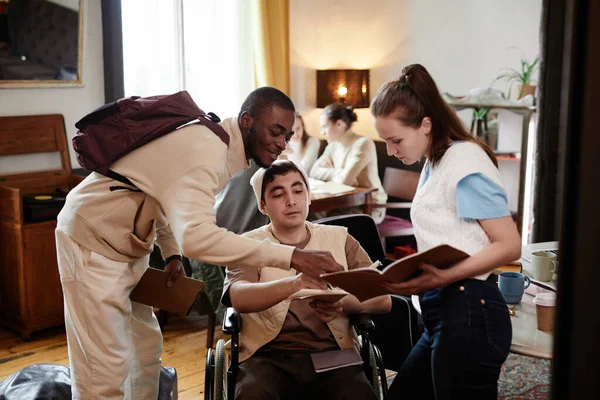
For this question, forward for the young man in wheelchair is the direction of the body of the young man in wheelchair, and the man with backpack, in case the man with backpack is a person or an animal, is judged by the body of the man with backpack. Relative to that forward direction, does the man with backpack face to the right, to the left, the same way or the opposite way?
to the left

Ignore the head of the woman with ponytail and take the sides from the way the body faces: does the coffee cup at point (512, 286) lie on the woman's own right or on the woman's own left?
on the woman's own right

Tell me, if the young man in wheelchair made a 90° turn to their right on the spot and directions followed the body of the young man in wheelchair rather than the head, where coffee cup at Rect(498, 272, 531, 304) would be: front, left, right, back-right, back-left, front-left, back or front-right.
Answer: back

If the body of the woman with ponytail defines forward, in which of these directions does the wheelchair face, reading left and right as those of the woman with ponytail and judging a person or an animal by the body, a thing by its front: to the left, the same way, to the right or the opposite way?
to the left

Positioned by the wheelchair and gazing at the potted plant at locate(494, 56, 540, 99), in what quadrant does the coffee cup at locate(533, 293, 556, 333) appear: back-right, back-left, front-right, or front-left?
front-right

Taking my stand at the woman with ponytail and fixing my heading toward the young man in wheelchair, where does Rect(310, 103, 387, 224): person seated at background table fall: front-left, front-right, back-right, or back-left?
front-right

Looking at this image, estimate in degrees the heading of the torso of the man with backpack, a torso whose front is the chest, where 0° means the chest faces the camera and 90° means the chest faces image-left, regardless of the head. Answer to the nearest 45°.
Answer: approximately 270°

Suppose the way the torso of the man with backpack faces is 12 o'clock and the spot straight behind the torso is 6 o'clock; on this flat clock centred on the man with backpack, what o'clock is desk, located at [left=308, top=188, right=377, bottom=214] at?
The desk is roughly at 10 o'clock from the man with backpack.

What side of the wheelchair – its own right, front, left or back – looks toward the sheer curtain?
back

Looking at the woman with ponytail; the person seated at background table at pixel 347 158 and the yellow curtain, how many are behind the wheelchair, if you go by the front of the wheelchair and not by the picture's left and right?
2

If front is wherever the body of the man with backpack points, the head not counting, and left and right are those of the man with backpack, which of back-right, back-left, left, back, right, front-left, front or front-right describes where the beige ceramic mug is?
front

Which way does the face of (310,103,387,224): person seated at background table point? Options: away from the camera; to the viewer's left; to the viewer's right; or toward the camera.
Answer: to the viewer's left

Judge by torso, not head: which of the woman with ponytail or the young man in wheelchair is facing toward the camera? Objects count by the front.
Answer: the young man in wheelchair

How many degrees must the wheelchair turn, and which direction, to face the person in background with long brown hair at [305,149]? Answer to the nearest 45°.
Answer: approximately 180°

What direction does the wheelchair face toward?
toward the camera

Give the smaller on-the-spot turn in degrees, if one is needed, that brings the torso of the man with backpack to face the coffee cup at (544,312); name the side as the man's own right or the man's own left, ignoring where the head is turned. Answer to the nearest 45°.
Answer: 0° — they already face it

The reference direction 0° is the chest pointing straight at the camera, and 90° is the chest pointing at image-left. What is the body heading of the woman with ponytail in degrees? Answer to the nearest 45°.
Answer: approximately 90°
